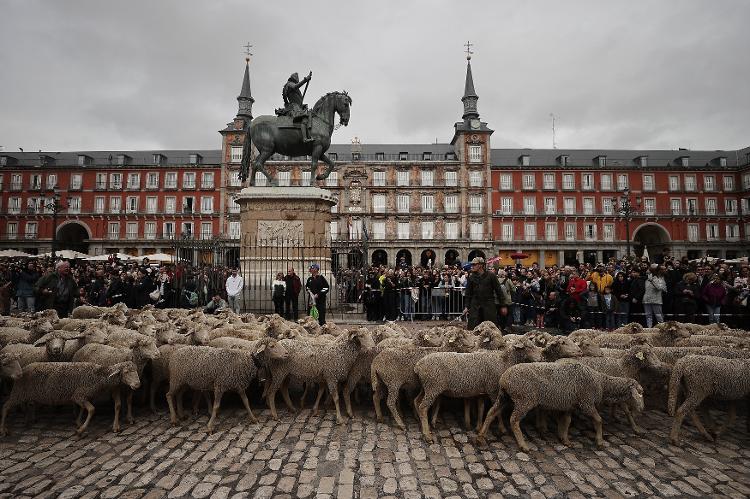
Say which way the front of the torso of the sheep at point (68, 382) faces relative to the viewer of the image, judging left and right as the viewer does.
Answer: facing to the right of the viewer

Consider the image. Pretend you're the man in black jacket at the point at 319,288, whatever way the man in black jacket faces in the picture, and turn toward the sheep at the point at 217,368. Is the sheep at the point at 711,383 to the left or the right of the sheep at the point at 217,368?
left

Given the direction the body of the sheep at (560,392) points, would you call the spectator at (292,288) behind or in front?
behind

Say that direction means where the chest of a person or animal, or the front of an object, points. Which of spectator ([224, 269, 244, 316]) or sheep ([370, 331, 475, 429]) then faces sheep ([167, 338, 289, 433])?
the spectator

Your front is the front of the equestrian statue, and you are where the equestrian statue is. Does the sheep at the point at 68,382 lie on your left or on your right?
on your right

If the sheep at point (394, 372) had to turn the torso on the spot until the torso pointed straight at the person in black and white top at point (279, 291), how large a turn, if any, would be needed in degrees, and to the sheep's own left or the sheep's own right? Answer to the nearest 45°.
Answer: approximately 135° to the sheep's own left

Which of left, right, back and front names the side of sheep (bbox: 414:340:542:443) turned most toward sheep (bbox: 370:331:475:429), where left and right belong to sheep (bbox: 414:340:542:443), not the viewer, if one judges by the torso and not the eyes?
back

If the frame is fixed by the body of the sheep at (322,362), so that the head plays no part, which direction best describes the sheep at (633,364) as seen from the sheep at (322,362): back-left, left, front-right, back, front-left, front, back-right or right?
front

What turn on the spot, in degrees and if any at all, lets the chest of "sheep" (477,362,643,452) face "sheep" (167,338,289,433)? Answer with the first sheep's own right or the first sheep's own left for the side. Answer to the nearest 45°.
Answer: approximately 180°

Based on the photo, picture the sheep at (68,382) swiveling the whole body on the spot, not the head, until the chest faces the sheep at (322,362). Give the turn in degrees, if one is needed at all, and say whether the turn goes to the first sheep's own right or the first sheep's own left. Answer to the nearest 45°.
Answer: approximately 45° to the first sheep's own right

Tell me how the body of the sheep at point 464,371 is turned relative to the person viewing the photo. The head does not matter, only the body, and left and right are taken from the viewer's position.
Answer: facing to the right of the viewer

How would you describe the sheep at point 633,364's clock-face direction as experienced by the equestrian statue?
The sheep is roughly at 2 o'clock from the equestrian statue.

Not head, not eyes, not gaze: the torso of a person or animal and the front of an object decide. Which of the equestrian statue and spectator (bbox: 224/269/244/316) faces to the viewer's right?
the equestrian statue

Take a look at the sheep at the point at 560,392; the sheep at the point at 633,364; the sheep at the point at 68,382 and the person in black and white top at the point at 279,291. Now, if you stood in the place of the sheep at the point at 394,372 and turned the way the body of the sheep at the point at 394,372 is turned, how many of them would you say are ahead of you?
2

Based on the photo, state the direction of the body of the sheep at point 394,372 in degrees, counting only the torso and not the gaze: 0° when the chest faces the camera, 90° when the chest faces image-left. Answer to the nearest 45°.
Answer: approximately 270°

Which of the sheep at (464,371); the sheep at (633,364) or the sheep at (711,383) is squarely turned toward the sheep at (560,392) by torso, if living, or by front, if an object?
the sheep at (464,371)

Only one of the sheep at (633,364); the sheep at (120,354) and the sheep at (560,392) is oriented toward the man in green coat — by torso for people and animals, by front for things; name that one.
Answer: the sheep at (120,354)

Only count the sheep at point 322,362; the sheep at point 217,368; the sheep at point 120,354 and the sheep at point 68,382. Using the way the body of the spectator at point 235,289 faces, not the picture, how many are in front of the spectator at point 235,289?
4

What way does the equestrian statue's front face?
to the viewer's right
